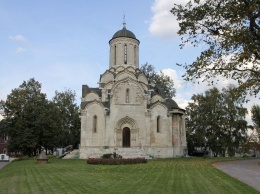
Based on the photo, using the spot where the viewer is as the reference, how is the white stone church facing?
facing the viewer

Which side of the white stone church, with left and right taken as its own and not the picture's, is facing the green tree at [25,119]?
right

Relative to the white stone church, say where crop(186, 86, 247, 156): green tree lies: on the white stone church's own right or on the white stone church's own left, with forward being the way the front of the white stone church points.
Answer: on the white stone church's own left
